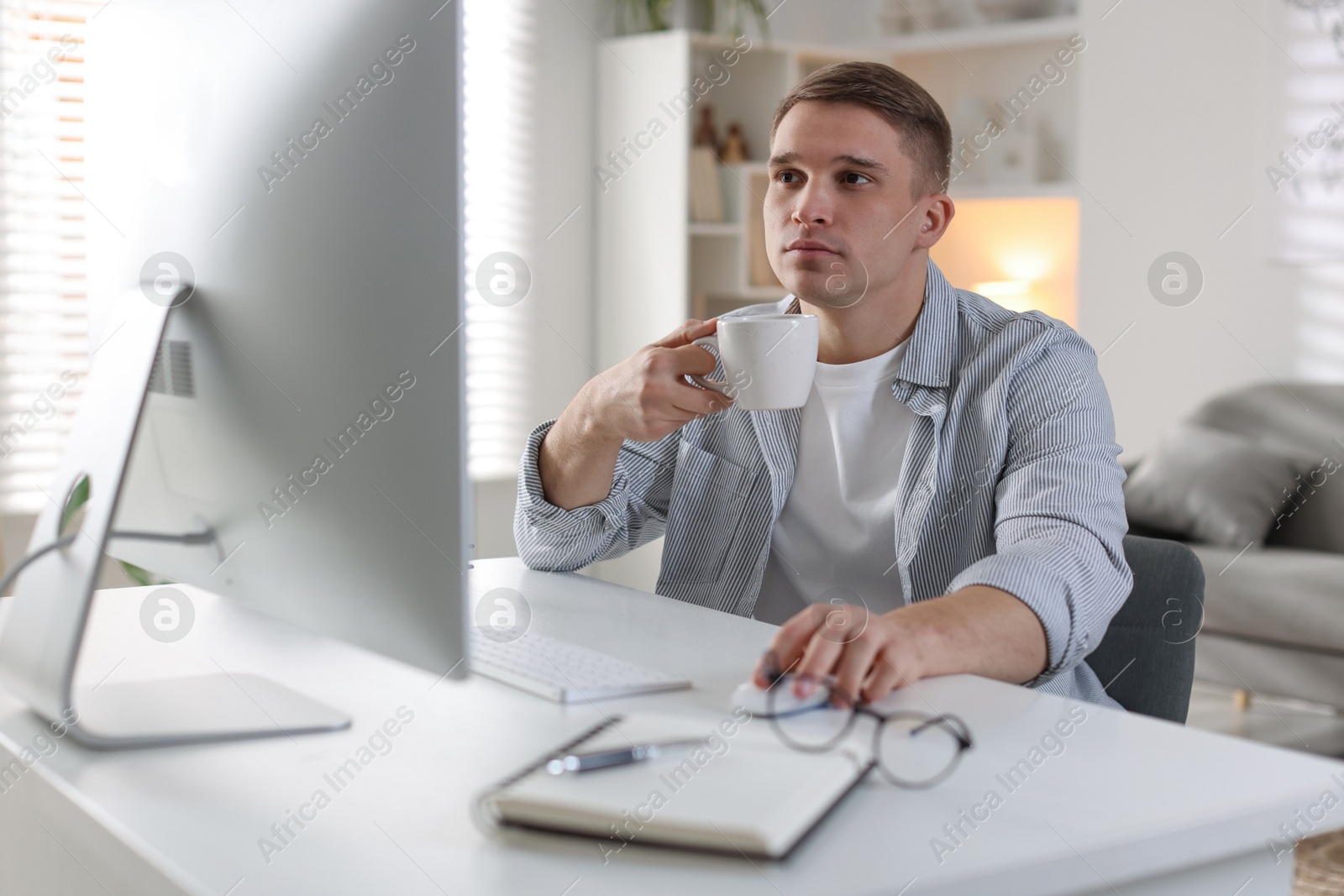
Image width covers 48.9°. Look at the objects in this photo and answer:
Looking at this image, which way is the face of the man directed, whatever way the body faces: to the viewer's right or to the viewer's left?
to the viewer's left

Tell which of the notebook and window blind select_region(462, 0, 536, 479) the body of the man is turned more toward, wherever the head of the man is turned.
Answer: the notebook

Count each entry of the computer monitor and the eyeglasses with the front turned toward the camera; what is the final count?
1

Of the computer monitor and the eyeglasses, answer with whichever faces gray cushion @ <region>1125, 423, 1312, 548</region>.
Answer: the computer monitor

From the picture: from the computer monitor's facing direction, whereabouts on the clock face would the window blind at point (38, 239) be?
The window blind is roughly at 10 o'clock from the computer monitor.

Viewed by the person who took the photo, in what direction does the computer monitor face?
facing away from the viewer and to the right of the viewer

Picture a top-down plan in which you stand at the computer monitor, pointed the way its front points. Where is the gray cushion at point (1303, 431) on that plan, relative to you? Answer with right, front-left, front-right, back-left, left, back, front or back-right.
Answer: front

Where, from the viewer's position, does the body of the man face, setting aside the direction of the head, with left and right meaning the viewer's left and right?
facing the viewer and to the left of the viewer

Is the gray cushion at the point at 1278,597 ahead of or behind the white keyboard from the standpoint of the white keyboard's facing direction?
ahead

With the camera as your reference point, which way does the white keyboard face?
facing away from the viewer and to the right of the viewer
